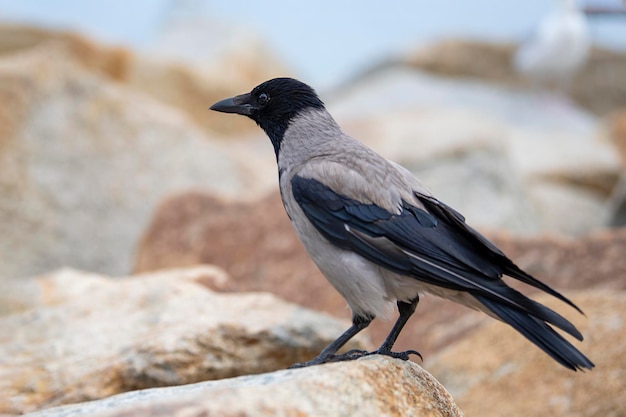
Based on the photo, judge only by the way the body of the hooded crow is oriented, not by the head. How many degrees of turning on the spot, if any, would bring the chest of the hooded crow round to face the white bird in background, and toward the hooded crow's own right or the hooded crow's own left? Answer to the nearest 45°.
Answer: approximately 90° to the hooded crow's own right

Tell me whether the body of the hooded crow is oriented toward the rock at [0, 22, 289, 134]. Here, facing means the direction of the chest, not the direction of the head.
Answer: no

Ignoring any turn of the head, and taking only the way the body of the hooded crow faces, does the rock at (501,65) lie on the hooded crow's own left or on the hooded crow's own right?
on the hooded crow's own right

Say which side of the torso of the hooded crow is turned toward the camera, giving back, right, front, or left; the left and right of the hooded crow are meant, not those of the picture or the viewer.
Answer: left

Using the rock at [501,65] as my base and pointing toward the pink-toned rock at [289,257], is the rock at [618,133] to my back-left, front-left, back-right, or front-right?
front-left

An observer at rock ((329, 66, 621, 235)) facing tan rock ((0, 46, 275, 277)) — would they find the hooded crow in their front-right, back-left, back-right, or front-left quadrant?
front-left

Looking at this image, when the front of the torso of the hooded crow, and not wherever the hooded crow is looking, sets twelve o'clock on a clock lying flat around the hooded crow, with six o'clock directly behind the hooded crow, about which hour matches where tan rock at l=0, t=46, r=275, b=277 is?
The tan rock is roughly at 2 o'clock from the hooded crow.

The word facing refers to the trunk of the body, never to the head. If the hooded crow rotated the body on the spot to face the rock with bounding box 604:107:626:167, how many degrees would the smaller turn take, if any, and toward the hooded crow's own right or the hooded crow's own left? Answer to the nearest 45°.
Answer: approximately 90° to the hooded crow's own right
